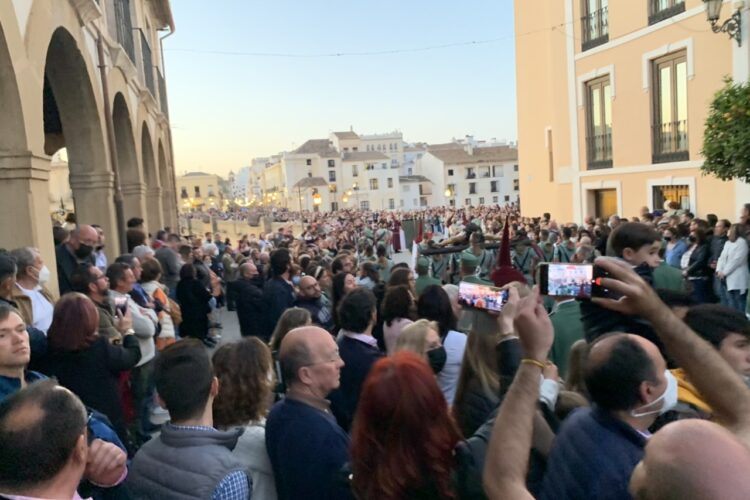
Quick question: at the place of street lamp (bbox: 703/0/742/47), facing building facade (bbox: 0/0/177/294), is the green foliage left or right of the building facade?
left

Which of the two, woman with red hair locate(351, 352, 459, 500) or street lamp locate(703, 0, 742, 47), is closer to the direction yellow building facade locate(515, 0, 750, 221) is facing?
the woman with red hair

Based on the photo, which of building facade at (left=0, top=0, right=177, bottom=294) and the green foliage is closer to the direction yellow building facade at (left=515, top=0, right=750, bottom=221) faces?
the building facade

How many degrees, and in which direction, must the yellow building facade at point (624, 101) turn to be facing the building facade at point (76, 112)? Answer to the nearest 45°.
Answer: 0° — it already faces it

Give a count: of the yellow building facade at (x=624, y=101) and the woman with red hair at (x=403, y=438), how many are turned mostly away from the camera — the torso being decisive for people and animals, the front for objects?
1

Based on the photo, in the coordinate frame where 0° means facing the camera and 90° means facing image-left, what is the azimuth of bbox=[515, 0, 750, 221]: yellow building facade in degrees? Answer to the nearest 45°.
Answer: approximately 45°

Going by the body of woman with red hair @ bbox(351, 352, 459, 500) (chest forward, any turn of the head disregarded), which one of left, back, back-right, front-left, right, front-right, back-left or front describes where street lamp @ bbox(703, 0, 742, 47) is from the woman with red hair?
front-right

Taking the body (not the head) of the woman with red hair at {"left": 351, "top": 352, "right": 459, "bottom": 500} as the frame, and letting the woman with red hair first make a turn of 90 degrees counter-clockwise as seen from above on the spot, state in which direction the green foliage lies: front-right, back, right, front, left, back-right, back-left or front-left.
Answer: back-right

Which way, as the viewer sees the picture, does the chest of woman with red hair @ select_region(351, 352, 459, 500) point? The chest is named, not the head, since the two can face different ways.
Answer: away from the camera

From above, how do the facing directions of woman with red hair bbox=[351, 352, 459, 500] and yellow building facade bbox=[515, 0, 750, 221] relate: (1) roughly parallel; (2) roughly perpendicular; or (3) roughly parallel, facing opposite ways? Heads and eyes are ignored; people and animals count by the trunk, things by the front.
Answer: roughly perpendicular

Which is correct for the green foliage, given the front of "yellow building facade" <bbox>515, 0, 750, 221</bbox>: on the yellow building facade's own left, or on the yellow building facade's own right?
on the yellow building facade's own left

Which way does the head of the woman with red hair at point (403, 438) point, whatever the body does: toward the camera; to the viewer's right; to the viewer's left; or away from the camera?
away from the camera
